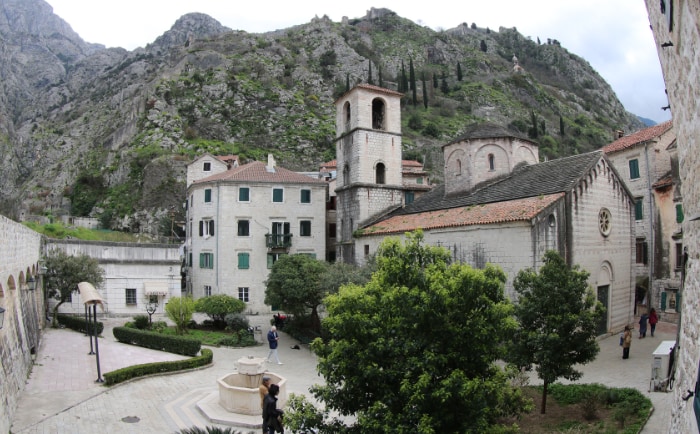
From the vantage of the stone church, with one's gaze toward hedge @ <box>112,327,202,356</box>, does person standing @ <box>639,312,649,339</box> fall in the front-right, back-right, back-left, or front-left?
back-left

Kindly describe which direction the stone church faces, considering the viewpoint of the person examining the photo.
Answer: facing the viewer and to the right of the viewer

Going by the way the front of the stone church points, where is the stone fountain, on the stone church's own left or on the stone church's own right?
on the stone church's own right

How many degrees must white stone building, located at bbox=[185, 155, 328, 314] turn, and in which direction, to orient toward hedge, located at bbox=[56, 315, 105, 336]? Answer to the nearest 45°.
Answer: approximately 45° to its right

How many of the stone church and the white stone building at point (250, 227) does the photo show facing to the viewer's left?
0

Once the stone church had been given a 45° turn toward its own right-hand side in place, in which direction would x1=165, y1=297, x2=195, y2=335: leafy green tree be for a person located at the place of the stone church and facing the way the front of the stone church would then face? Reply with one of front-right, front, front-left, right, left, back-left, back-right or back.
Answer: right

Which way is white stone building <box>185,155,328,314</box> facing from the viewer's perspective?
toward the camera

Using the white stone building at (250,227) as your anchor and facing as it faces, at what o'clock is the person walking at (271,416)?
The person walking is roughly at 12 o'clock from the white stone building.

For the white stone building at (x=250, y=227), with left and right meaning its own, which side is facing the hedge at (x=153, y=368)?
front
